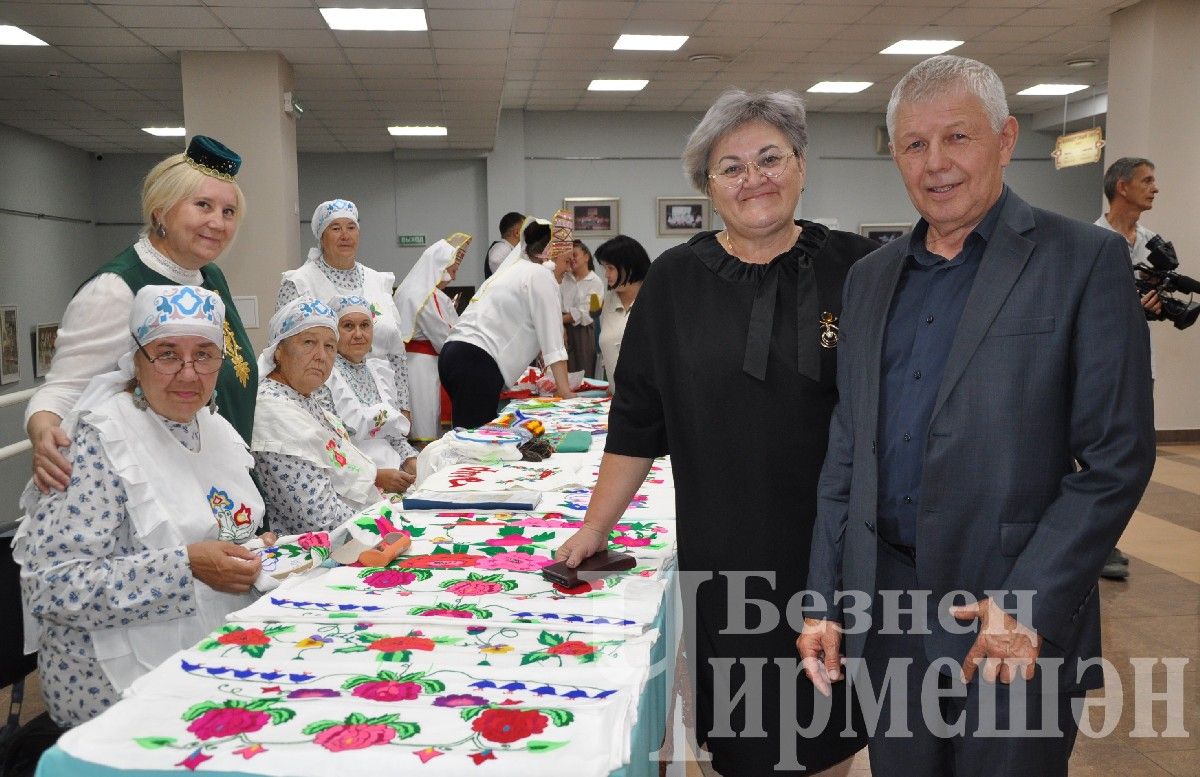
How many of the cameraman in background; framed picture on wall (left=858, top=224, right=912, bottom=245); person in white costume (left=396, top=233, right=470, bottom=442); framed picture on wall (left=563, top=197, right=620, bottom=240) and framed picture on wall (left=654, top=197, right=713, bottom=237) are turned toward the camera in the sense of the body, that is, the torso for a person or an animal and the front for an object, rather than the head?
3

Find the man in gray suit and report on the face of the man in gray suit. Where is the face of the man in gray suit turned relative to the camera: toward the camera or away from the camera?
toward the camera

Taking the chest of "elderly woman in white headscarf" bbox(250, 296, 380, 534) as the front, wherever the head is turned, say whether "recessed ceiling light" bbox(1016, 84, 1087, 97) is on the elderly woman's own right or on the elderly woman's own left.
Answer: on the elderly woman's own left

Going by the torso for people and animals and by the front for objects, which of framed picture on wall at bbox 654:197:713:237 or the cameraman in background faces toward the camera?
the framed picture on wall

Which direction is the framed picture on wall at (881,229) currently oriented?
toward the camera

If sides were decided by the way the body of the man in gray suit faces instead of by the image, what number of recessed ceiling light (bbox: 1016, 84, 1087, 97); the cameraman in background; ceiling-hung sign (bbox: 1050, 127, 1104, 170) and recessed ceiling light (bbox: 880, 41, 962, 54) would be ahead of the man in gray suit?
0

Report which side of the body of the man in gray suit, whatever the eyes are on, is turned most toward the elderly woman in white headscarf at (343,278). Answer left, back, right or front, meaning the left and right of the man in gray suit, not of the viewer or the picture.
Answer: right

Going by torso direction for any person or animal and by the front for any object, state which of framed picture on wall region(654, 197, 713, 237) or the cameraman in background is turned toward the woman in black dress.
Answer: the framed picture on wall

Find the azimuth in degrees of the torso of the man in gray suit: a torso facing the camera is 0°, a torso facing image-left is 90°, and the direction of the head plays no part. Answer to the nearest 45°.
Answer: approximately 45°

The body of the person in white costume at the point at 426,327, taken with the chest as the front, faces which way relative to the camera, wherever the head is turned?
to the viewer's right

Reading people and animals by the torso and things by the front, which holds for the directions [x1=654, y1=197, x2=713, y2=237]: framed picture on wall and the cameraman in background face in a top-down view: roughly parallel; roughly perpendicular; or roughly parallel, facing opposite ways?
roughly perpendicular

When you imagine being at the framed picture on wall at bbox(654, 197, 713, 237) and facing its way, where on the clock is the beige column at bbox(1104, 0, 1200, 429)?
The beige column is roughly at 11 o'clock from the framed picture on wall.

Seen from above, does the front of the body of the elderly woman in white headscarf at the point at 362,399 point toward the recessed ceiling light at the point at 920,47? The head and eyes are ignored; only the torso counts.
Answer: no

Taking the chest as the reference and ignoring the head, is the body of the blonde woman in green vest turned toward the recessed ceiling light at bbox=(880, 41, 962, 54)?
no

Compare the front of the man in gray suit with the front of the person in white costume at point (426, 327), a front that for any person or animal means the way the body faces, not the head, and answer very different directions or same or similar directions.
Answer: very different directions

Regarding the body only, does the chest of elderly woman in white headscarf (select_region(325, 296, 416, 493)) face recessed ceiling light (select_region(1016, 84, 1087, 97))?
no

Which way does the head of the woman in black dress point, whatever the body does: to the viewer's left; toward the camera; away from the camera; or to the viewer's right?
toward the camera
